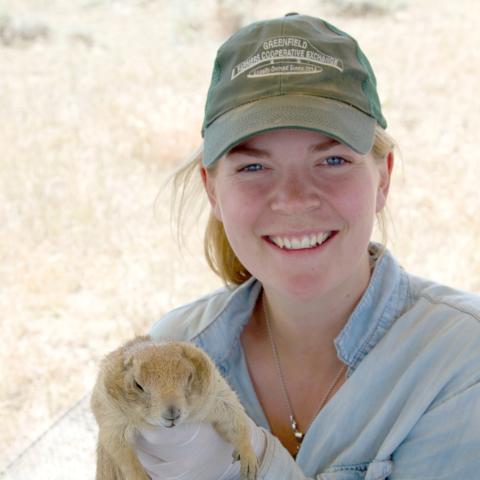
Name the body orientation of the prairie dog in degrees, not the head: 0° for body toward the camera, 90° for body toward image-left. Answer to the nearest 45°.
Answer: approximately 0°
